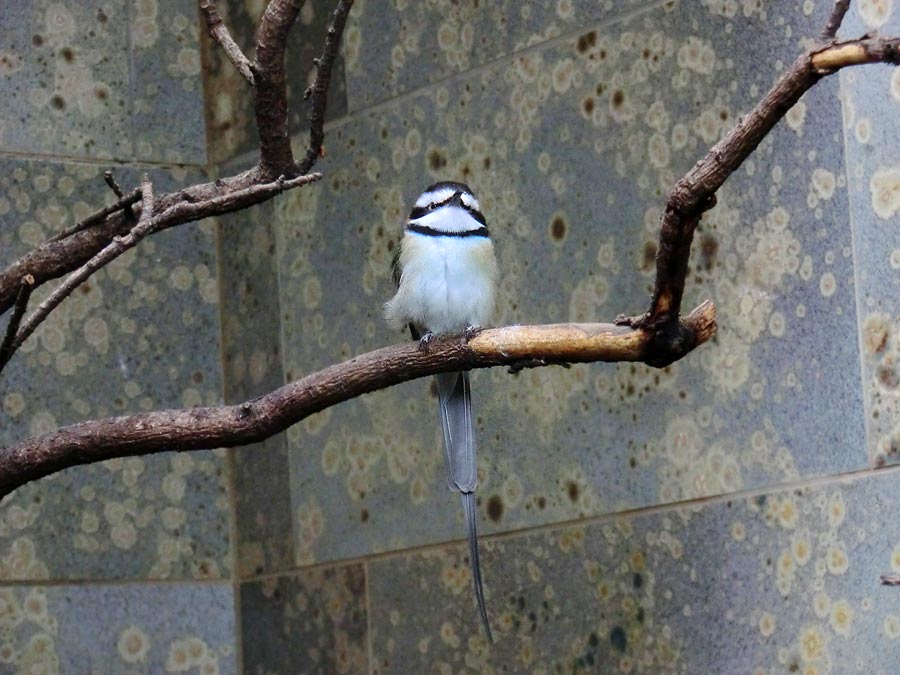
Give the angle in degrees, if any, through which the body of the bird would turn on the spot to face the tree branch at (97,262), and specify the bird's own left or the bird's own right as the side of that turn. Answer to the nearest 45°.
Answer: approximately 45° to the bird's own right

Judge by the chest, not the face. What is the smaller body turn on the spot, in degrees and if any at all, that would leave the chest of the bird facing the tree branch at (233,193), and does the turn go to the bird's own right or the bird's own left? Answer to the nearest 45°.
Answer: approximately 45° to the bird's own right

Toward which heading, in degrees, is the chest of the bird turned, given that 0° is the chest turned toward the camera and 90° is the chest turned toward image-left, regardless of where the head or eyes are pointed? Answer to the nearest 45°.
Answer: approximately 0°
